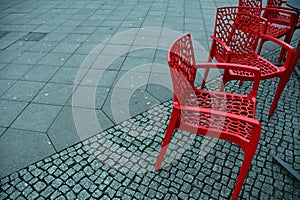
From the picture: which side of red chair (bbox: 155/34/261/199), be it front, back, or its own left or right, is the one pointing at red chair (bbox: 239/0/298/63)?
left

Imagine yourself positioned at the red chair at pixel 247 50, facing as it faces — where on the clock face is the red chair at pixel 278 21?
the red chair at pixel 278 21 is roughly at 8 o'clock from the red chair at pixel 247 50.

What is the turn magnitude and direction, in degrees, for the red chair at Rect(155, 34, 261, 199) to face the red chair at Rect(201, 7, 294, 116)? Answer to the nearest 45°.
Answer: approximately 90° to its left

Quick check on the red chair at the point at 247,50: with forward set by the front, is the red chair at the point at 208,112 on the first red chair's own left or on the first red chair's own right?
on the first red chair's own right

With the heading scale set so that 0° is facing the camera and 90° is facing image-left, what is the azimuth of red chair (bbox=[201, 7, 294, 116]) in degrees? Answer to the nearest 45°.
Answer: approximately 315°

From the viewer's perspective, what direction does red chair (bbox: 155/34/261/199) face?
to the viewer's right
